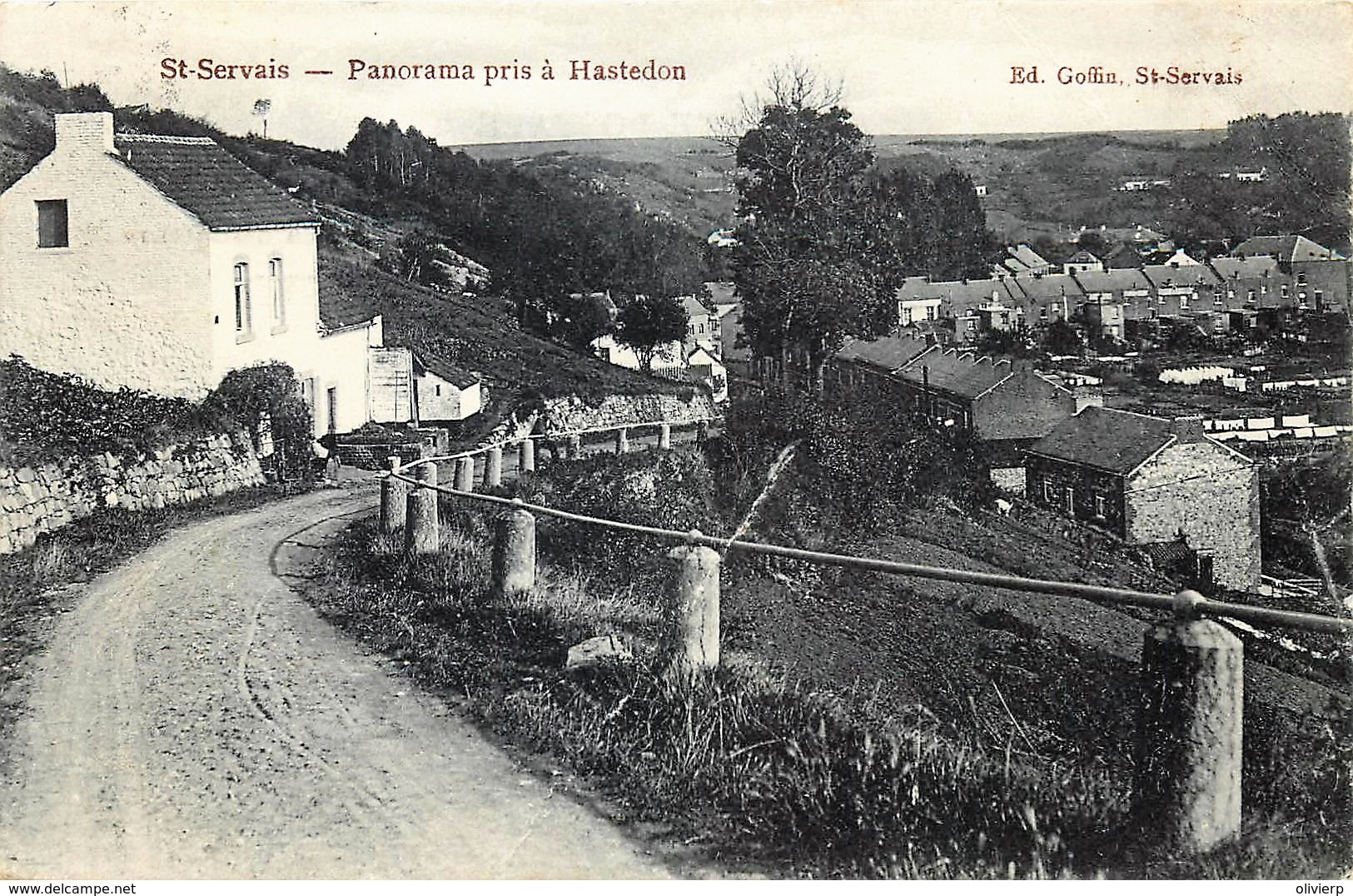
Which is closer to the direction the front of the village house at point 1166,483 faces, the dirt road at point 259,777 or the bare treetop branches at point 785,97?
the dirt road

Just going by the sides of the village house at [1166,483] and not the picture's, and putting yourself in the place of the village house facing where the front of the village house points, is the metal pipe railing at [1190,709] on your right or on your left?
on your left

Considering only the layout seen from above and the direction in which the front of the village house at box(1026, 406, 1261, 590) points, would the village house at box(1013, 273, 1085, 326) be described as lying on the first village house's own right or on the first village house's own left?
on the first village house's own right

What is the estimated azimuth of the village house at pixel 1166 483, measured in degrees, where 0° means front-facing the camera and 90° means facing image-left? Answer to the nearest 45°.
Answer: approximately 45°

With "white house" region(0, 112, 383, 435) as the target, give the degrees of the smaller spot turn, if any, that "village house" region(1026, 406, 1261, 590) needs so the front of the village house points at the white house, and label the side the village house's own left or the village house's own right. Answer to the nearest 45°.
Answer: approximately 45° to the village house's own right

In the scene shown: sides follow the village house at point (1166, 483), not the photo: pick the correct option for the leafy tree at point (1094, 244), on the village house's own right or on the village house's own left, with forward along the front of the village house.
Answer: on the village house's own right

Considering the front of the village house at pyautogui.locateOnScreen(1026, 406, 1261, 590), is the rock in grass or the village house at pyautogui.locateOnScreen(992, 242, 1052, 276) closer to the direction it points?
the rock in grass
